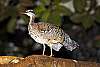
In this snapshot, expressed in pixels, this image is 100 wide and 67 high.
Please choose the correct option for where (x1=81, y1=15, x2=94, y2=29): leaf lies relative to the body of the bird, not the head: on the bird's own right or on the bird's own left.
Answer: on the bird's own right

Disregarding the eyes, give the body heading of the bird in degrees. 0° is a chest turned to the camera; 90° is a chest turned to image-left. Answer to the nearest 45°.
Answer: approximately 90°

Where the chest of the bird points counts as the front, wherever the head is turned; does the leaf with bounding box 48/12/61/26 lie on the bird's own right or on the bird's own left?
on the bird's own right

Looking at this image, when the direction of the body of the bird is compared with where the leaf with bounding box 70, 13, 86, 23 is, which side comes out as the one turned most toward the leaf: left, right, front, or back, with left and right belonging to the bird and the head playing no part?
right
